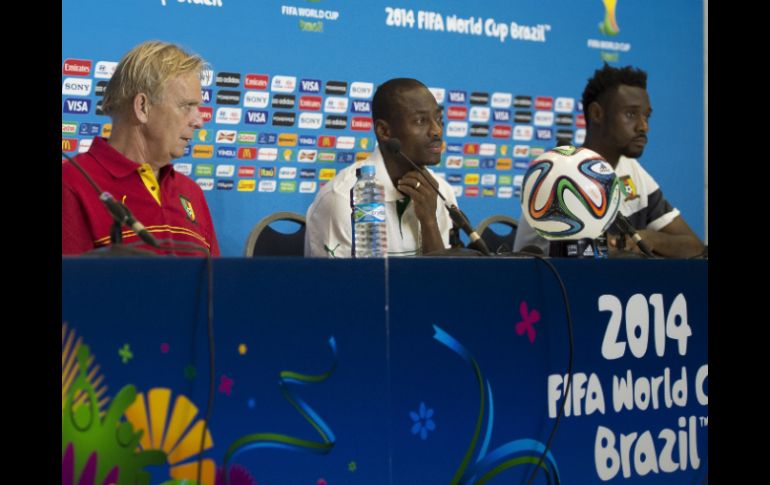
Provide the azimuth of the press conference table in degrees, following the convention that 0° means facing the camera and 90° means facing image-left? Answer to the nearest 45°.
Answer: approximately 0°

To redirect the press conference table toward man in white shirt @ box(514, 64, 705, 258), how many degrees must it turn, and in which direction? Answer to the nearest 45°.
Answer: approximately 135° to its left

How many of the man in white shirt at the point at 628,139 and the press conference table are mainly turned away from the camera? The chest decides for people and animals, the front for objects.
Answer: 0

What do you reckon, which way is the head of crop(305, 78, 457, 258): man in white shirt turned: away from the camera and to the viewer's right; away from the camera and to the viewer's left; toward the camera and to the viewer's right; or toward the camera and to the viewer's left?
toward the camera and to the viewer's right

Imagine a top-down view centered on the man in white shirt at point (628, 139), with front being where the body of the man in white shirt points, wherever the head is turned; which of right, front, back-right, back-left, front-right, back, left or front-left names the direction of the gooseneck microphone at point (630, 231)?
front-right

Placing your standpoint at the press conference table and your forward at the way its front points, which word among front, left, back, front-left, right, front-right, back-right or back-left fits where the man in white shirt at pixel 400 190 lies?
back

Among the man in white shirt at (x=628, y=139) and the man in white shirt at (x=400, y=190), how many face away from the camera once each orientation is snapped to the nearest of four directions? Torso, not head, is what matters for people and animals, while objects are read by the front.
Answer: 0

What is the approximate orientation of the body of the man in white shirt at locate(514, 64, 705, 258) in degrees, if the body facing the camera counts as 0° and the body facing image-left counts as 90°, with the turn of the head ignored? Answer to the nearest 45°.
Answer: approximately 315°

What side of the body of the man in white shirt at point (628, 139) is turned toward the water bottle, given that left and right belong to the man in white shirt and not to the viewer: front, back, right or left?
right

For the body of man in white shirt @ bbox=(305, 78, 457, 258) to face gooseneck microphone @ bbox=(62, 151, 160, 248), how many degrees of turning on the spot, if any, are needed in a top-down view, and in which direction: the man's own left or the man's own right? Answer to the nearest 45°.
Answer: approximately 45° to the man's own right

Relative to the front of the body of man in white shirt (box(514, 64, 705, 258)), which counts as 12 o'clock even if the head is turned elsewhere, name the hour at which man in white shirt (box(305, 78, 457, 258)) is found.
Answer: man in white shirt (box(305, 78, 457, 258)) is roughly at 3 o'clock from man in white shirt (box(514, 64, 705, 258)).
